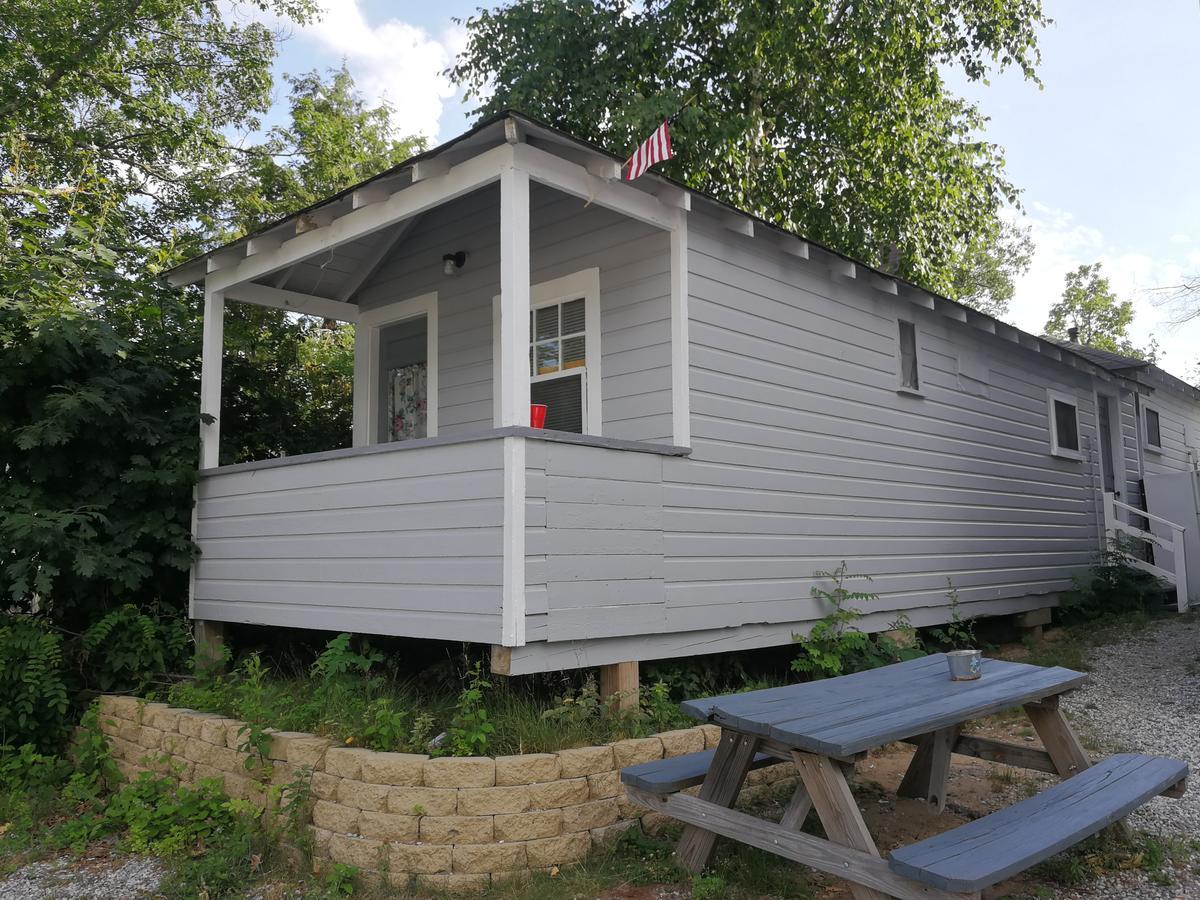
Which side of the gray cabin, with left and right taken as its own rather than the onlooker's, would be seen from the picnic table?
left

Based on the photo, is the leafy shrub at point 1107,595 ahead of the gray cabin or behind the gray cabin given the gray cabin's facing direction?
behind

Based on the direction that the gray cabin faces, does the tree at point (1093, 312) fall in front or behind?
behind

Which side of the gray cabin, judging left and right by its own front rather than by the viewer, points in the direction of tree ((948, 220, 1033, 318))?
back

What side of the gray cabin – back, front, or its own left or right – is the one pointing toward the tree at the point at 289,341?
right

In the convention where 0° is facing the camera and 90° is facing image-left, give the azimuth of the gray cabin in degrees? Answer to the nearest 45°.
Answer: approximately 45°

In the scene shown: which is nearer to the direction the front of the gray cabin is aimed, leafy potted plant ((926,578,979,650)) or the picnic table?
the picnic table

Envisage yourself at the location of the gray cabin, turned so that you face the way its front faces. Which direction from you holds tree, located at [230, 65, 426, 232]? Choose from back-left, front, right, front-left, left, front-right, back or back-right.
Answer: right
